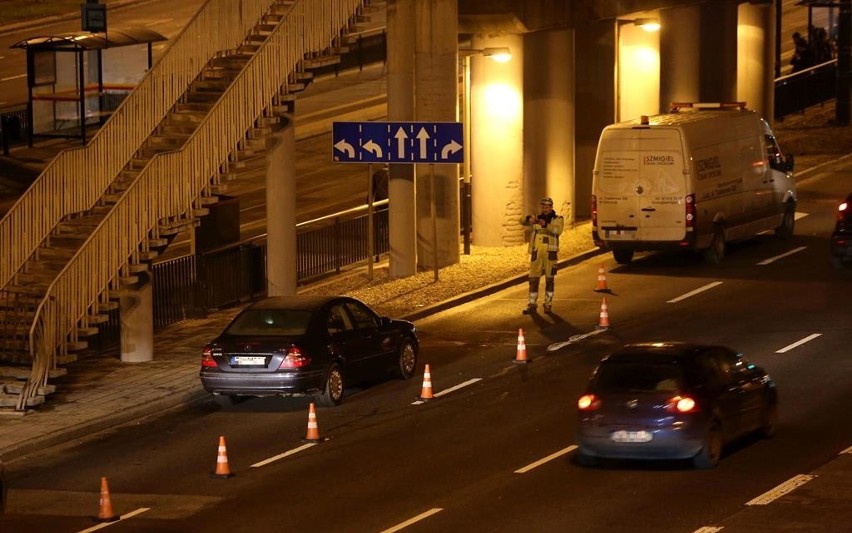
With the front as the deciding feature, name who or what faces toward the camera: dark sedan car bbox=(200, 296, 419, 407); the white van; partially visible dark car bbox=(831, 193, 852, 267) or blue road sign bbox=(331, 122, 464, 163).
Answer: the blue road sign

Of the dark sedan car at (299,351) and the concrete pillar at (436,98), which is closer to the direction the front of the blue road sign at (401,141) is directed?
the dark sedan car

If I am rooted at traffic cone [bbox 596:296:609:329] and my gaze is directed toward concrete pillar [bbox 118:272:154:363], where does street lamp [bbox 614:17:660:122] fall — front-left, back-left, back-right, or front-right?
back-right

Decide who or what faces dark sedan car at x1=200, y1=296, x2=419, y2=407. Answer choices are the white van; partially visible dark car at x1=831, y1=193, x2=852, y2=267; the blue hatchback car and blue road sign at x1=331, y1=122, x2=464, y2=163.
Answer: the blue road sign

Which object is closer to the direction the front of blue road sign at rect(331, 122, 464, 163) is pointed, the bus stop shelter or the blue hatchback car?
the blue hatchback car

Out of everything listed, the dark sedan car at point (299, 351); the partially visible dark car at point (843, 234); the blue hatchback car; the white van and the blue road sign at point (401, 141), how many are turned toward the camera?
1

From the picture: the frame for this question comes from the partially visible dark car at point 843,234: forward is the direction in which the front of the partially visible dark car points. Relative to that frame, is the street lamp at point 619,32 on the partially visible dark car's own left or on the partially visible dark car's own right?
on the partially visible dark car's own left

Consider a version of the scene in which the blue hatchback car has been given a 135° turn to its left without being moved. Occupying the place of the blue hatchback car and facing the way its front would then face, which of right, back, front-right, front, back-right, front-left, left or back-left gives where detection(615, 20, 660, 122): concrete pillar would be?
right

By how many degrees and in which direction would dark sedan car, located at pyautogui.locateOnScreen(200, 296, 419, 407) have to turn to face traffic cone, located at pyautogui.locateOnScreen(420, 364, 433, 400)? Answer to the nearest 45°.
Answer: approximately 45° to its right

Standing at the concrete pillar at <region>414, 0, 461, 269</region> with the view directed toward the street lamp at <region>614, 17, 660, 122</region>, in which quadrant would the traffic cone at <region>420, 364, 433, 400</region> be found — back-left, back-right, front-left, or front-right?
back-right

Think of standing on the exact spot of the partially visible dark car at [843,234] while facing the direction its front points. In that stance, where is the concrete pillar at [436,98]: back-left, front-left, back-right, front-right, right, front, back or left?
back-left

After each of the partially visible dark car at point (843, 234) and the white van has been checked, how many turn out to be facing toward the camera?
0

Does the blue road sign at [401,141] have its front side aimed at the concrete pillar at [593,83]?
no

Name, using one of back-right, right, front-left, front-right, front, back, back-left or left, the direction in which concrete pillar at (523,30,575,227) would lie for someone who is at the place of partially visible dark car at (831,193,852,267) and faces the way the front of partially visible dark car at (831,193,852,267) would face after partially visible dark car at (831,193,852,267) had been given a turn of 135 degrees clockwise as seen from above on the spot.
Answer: back-right

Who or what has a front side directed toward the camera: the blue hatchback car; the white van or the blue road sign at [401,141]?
the blue road sign

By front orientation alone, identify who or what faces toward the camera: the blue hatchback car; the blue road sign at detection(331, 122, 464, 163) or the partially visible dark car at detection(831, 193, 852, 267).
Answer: the blue road sign

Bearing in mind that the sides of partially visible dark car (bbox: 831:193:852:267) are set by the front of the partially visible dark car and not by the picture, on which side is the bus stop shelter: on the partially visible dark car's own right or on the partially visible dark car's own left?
on the partially visible dark car's own left

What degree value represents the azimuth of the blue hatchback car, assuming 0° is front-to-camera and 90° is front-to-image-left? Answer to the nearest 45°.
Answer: approximately 225°

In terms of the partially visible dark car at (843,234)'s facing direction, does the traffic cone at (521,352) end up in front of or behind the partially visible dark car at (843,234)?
behind

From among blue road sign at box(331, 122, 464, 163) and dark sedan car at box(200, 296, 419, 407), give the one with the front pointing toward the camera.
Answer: the blue road sign

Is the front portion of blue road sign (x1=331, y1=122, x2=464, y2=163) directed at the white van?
no

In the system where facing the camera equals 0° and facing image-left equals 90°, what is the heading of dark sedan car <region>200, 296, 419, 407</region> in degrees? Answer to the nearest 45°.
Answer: approximately 225°
